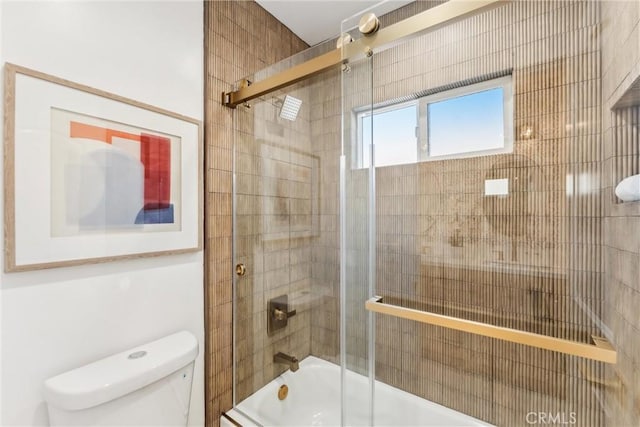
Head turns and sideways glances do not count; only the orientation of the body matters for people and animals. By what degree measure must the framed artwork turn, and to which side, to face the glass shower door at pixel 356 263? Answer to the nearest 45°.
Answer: approximately 45° to its left

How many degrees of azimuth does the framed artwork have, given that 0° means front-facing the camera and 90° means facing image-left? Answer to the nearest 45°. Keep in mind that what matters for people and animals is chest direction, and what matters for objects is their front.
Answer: approximately 315°

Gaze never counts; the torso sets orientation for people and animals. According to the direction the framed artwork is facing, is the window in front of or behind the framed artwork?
in front

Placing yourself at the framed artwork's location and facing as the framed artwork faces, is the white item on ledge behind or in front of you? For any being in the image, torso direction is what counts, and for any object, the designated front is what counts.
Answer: in front

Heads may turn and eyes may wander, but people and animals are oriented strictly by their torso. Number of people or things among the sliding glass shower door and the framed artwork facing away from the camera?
0

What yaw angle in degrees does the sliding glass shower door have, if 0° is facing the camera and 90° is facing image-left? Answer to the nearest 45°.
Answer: approximately 45°
